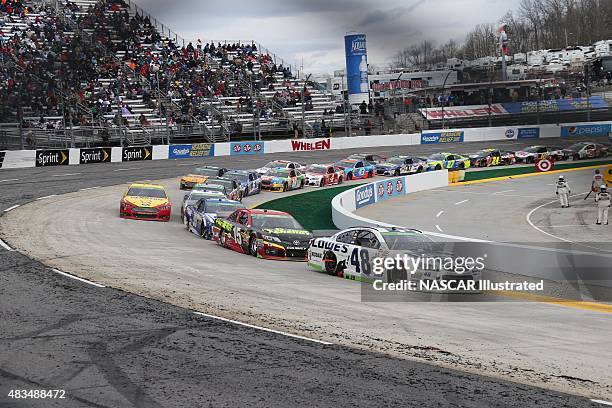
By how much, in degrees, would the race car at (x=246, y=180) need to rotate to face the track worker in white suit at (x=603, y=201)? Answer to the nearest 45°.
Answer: approximately 90° to its left

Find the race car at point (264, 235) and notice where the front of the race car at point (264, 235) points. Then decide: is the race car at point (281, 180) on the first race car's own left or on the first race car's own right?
on the first race car's own left

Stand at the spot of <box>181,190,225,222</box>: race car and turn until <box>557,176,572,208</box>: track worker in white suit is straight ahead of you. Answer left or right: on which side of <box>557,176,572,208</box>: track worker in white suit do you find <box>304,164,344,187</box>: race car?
left

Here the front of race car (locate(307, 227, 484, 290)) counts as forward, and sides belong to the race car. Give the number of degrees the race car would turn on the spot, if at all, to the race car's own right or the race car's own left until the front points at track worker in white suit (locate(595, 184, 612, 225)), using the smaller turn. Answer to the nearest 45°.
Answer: approximately 90° to the race car's own left

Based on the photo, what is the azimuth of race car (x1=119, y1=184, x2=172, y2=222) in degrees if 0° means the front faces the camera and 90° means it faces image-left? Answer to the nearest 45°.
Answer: approximately 0°

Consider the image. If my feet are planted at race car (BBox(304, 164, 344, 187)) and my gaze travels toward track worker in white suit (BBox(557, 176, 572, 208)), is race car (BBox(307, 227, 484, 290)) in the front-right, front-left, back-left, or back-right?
front-right

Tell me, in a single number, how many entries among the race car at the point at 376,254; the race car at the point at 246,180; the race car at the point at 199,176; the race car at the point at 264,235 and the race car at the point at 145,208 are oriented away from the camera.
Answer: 0

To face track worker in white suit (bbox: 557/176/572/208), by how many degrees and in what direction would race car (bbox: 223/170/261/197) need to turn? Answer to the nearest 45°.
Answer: approximately 135° to its left

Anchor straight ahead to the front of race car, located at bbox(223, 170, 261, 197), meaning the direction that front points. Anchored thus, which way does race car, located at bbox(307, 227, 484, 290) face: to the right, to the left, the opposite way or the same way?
to the left

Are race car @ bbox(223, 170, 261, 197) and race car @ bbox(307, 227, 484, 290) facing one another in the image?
no

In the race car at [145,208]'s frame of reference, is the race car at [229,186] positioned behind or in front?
behind

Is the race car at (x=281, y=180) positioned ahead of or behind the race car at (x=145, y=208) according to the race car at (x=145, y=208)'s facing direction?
behind

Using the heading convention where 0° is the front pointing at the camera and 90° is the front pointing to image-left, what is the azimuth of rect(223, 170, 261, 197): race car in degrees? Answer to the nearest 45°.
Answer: approximately 45°

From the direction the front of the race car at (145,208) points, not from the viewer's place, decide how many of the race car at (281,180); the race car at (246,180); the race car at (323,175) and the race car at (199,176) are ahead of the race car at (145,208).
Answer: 0
